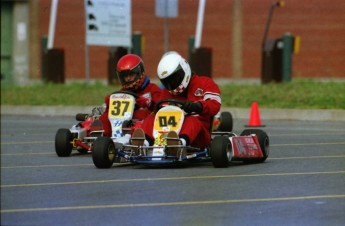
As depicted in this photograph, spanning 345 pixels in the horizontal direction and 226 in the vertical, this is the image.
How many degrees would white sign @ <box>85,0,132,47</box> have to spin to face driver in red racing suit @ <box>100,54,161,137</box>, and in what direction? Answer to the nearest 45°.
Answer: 0° — it already faces them

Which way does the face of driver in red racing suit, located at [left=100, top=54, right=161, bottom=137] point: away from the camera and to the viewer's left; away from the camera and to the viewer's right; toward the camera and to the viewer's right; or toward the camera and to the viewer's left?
toward the camera and to the viewer's left

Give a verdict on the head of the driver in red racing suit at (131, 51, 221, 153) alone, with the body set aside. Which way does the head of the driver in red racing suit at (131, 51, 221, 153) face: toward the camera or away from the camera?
toward the camera

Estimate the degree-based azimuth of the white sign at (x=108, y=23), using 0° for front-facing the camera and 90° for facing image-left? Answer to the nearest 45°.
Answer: approximately 0°

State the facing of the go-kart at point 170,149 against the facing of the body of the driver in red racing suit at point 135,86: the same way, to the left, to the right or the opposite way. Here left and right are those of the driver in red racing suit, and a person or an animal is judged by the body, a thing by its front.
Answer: the same way

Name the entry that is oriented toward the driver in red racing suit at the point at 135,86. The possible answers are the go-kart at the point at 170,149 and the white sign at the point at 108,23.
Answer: the white sign

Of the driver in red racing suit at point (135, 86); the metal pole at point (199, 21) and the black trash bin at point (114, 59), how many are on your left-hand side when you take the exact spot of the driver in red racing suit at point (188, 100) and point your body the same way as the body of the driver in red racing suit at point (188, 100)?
0

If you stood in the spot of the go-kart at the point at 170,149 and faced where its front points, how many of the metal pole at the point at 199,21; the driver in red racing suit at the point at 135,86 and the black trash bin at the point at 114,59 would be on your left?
0

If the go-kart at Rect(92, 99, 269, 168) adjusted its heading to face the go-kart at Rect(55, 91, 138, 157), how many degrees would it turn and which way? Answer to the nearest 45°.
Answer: approximately 90° to its right

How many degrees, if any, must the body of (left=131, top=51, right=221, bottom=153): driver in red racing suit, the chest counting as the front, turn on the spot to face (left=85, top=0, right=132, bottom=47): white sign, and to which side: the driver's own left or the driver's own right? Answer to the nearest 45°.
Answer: approximately 135° to the driver's own right

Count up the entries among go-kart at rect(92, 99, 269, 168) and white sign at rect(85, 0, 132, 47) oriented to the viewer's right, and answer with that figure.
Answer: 0

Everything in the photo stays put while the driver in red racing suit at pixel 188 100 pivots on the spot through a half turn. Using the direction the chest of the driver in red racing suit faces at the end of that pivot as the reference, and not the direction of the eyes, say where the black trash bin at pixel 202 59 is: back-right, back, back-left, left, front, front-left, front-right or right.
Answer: front-left

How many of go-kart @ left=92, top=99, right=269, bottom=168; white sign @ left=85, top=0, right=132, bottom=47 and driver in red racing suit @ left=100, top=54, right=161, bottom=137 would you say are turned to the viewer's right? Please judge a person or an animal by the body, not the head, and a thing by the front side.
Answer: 0

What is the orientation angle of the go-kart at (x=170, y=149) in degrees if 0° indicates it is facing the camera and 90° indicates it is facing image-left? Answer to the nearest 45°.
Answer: approximately 45°
